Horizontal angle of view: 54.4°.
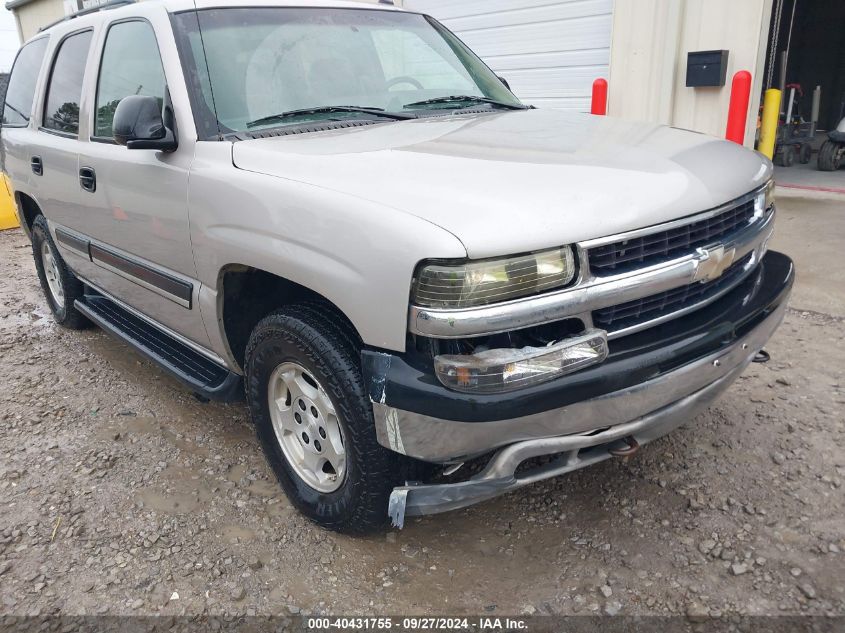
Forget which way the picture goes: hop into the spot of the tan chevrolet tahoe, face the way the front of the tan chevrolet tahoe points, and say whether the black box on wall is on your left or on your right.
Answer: on your left

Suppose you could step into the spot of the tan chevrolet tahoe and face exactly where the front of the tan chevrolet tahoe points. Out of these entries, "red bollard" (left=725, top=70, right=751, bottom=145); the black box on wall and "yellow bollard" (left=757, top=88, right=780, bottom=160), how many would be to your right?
0

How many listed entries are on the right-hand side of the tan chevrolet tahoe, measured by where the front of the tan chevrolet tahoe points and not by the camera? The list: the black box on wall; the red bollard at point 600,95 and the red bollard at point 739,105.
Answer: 0

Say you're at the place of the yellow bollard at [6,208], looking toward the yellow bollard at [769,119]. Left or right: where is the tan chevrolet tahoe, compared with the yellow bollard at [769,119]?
right

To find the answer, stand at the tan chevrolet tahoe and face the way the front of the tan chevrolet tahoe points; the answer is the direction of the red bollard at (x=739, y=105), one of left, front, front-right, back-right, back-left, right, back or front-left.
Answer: left

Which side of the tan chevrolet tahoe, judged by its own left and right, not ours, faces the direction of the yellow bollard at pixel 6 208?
back

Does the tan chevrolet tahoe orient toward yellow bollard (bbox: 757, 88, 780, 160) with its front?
no

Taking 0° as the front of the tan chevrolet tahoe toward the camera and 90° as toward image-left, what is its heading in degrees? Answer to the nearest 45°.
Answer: approximately 315°

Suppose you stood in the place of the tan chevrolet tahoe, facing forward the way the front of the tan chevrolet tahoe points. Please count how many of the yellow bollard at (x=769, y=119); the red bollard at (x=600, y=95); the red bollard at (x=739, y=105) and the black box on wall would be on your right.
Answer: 0

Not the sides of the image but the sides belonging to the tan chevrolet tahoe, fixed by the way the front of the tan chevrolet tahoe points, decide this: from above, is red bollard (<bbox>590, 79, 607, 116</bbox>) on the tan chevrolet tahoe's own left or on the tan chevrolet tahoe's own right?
on the tan chevrolet tahoe's own left
